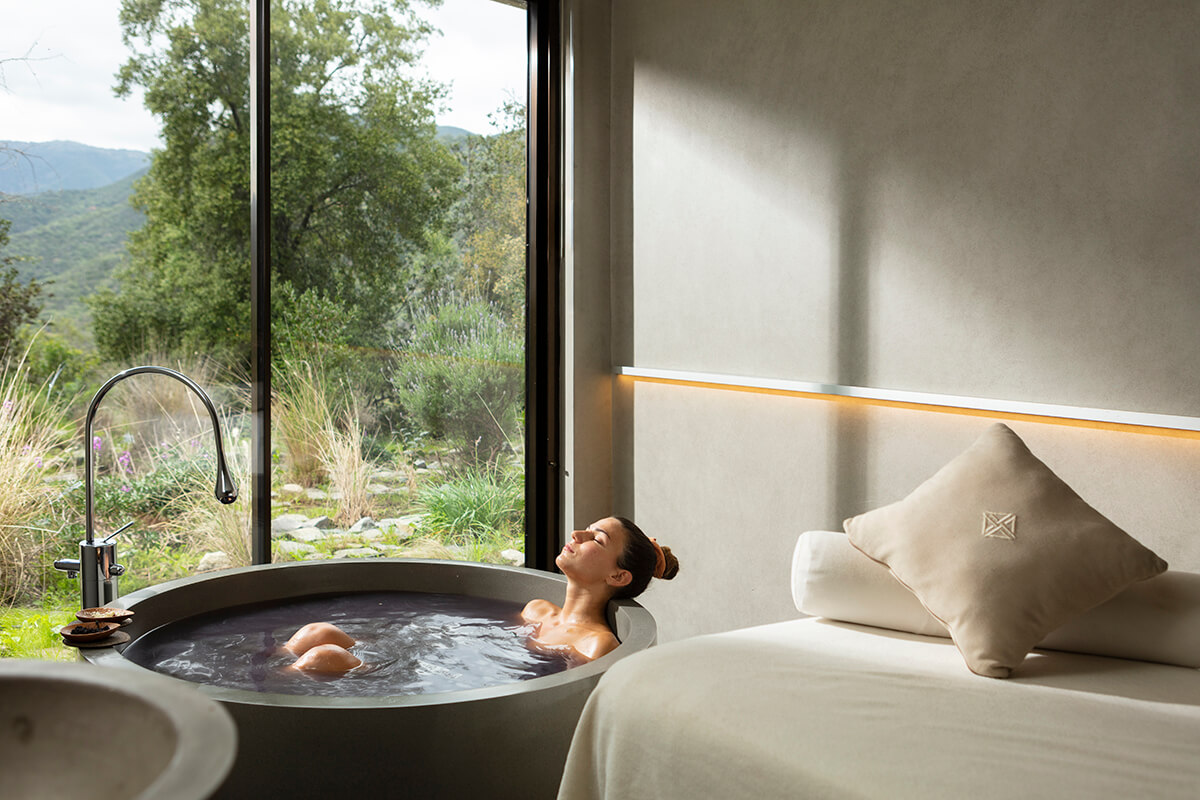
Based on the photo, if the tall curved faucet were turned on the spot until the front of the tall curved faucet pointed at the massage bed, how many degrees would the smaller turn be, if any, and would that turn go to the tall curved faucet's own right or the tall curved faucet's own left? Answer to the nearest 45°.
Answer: approximately 45° to the tall curved faucet's own right

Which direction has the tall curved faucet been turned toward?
to the viewer's right

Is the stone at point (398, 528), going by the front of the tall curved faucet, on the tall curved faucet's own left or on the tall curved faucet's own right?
on the tall curved faucet's own left

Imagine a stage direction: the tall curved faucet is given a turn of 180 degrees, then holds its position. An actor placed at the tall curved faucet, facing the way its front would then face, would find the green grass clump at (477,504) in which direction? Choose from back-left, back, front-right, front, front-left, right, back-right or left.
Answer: back-right

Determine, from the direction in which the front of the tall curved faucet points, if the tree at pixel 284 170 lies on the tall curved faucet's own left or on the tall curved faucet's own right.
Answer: on the tall curved faucet's own left

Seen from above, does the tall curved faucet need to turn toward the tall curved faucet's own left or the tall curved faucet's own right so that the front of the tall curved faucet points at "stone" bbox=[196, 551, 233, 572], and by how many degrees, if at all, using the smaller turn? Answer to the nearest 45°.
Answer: approximately 90° to the tall curved faucet's own left

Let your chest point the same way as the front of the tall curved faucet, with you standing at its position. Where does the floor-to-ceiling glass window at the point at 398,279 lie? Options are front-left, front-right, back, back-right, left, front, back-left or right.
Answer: front-left

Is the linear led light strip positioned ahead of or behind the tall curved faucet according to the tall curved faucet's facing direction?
ahead

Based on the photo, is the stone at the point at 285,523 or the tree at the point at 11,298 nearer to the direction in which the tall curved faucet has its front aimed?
the stone
